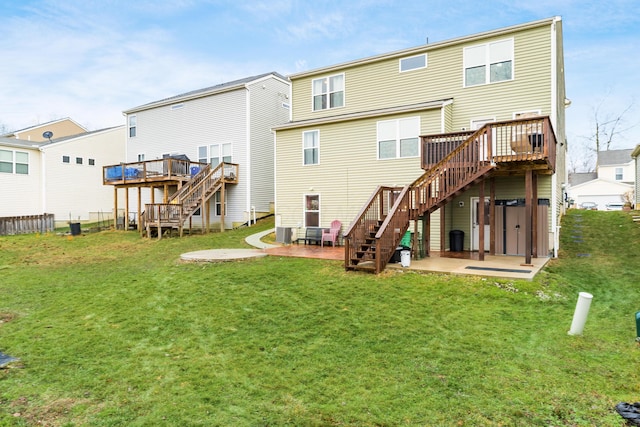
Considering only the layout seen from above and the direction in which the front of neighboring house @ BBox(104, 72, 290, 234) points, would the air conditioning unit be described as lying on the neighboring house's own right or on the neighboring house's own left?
on the neighboring house's own right

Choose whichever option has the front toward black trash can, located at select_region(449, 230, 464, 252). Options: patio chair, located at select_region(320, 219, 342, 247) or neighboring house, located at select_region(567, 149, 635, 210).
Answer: the neighboring house

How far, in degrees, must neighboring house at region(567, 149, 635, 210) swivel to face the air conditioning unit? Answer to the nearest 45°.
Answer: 0° — it already faces it

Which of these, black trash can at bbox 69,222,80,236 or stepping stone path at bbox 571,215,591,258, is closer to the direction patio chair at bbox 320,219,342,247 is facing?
the black trash can

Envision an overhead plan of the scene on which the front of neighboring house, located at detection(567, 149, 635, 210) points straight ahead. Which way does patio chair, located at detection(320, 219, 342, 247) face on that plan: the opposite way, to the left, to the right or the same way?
the same way

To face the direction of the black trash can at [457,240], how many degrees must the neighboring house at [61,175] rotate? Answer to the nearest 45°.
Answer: approximately 90° to its right

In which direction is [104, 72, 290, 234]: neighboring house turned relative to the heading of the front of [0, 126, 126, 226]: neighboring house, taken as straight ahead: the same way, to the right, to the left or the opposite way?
the same way

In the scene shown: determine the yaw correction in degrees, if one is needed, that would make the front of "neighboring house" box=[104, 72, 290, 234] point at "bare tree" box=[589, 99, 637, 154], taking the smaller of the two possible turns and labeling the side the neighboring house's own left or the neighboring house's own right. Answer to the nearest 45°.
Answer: approximately 45° to the neighboring house's own right

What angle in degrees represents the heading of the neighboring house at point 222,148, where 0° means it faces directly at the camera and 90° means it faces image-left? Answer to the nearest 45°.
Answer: approximately 225°

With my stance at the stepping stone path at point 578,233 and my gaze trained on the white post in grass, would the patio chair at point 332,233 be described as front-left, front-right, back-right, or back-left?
front-right

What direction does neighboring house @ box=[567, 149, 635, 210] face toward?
toward the camera

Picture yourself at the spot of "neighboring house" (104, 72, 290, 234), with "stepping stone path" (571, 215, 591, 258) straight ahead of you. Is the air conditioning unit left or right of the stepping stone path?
right

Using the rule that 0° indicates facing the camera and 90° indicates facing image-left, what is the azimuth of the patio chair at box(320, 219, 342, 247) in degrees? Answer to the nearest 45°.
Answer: approximately 45°

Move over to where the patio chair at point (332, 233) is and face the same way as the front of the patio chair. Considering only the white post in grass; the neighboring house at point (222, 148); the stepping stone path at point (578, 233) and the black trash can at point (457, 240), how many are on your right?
1

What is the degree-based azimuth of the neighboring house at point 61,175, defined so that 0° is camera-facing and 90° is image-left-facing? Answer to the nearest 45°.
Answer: approximately 225°

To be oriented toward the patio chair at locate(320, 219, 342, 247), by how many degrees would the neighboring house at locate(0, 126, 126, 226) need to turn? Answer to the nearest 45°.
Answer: approximately 90° to its right

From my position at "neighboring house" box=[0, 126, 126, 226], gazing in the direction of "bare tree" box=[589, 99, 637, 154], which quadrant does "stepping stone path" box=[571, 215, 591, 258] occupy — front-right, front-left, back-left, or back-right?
front-right

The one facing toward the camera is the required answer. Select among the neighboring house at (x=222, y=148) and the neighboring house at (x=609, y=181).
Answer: the neighboring house at (x=609, y=181)

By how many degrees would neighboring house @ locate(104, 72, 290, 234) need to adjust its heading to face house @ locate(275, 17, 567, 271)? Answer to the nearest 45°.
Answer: approximately 90° to its right

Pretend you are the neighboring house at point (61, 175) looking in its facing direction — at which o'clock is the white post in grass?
The white post in grass is roughly at 4 o'clock from the neighboring house.
